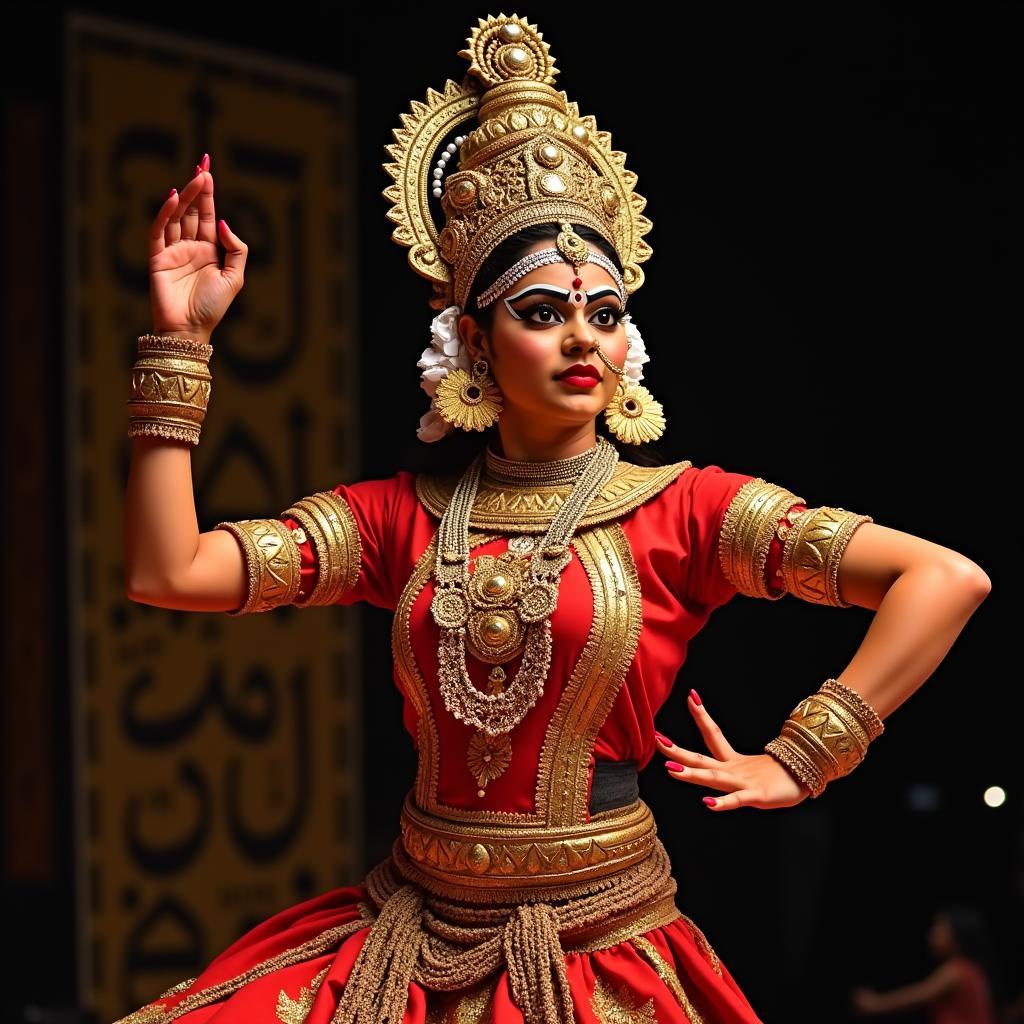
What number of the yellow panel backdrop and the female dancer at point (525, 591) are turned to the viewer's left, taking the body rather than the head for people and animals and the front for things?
0

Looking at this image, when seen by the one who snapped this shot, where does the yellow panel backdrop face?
facing the viewer and to the right of the viewer

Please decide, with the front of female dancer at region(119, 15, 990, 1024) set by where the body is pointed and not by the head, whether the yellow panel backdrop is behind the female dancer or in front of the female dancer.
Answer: behind

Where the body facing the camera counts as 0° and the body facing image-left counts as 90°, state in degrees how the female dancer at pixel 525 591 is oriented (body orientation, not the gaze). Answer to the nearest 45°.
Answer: approximately 0°
